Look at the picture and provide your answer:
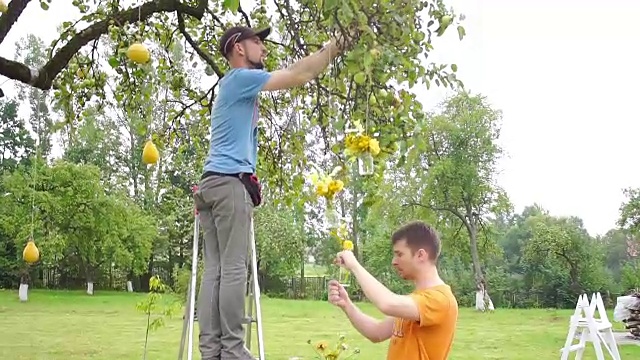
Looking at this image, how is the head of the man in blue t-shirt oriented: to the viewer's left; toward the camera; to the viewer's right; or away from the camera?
to the viewer's right

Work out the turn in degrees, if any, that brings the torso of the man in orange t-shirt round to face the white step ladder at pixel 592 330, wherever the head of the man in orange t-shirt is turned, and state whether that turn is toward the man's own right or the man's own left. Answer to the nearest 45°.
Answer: approximately 90° to the man's own right

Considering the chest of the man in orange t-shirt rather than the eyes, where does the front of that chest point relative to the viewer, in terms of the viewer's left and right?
facing to the left of the viewer

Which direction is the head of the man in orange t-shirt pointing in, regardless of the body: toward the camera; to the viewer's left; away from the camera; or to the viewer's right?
to the viewer's left

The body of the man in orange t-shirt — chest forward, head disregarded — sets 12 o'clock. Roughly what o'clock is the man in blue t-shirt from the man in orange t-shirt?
The man in blue t-shirt is roughly at 1 o'clock from the man in orange t-shirt.
